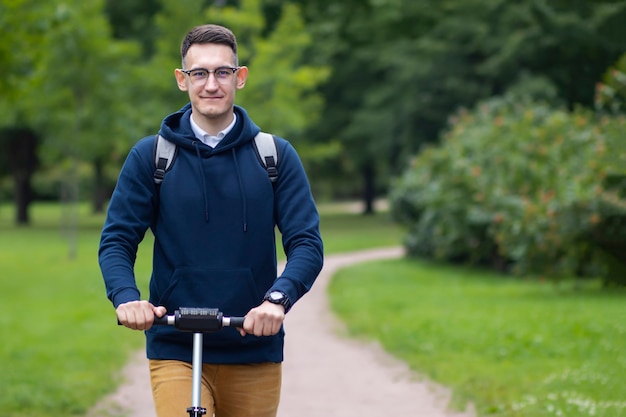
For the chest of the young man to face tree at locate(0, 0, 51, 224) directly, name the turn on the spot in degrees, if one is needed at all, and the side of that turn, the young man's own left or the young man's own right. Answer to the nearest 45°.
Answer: approximately 180°

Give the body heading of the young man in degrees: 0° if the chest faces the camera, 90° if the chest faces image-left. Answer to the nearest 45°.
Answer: approximately 0°

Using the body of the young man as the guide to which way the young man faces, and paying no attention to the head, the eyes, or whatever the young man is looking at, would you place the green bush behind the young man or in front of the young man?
behind

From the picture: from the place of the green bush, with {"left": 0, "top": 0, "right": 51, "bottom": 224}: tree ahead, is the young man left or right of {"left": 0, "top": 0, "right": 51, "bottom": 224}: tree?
left

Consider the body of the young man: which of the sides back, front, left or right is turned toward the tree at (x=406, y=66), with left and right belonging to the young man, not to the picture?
back
